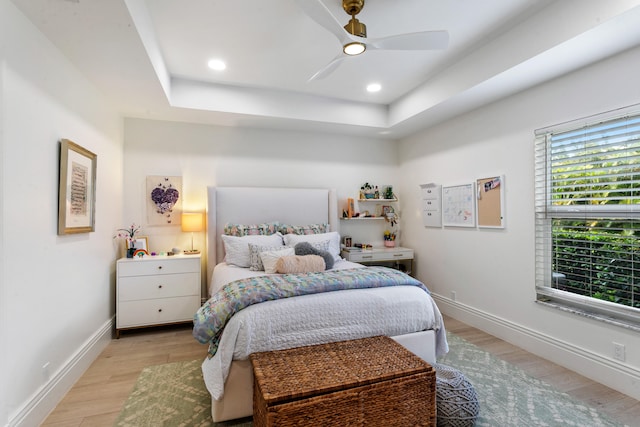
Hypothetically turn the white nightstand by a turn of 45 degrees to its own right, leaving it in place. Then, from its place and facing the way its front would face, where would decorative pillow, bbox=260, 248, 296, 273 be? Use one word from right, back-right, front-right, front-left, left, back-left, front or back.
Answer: left

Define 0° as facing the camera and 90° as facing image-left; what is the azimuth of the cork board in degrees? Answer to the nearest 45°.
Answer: approximately 45°

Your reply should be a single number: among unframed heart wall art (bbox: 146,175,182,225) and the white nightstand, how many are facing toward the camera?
2

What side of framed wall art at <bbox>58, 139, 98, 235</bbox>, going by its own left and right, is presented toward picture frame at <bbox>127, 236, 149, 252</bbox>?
left

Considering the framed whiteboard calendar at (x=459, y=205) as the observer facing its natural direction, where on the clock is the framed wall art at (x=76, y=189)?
the framed wall art at (x=76, y=189) is roughly at 12 o'clock from the framed whiteboard calendar at (x=459, y=205).

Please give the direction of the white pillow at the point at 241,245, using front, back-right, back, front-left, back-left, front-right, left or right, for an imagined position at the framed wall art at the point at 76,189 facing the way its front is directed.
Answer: front-left

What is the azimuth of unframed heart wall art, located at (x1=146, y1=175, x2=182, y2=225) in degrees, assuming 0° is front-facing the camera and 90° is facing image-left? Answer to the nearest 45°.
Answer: approximately 0°

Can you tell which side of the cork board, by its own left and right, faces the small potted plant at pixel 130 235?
front

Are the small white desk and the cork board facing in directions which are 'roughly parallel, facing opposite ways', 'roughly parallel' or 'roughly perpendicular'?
roughly perpendicular

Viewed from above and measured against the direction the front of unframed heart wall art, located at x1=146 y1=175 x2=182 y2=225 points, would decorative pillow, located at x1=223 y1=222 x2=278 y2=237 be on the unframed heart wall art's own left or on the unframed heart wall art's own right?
on the unframed heart wall art's own left

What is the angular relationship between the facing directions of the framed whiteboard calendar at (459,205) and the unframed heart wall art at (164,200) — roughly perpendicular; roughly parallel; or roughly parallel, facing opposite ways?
roughly perpendicular

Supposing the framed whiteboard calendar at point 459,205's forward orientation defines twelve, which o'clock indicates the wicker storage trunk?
The wicker storage trunk is roughly at 11 o'clock from the framed whiteboard calendar.

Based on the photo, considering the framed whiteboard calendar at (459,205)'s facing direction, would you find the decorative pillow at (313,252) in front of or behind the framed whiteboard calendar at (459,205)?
in front

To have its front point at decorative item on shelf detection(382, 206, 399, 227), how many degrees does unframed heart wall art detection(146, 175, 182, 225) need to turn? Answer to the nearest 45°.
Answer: approximately 90° to its left

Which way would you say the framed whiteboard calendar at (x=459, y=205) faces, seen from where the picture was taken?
facing the viewer and to the left of the viewer

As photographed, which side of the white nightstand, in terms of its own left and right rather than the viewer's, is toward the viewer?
front

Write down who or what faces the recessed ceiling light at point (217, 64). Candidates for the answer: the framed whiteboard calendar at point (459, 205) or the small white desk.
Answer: the framed whiteboard calendar

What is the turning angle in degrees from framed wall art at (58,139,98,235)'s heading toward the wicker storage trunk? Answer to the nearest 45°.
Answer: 0° — it already faces it
